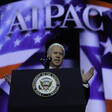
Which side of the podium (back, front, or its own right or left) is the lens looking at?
front
